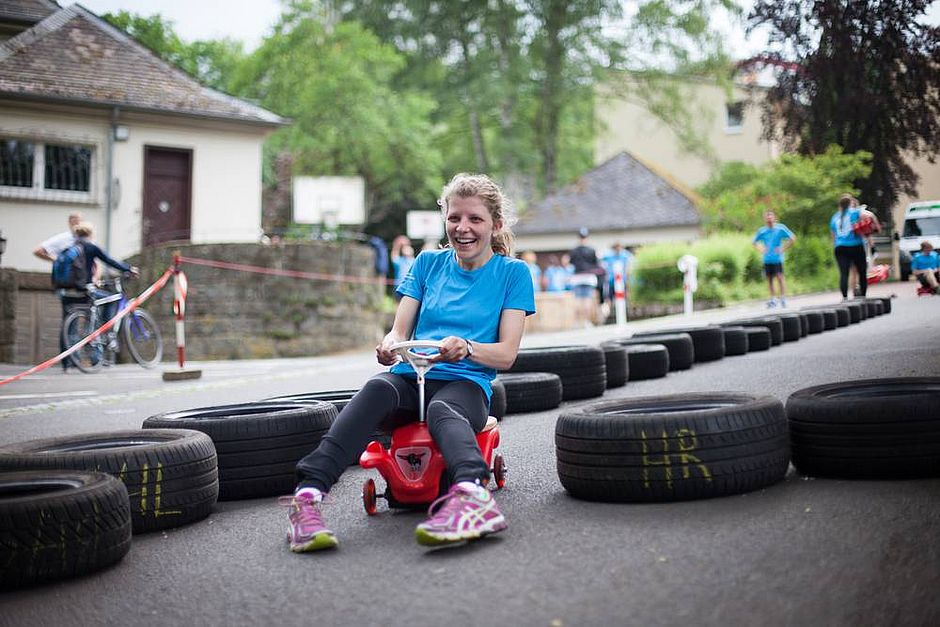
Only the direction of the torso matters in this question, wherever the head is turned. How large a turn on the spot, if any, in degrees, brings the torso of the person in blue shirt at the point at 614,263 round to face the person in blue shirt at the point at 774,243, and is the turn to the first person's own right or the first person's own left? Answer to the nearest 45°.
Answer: approximately 45° to the first person's own left

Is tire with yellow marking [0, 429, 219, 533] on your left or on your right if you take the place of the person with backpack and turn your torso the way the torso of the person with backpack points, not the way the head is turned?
on your right

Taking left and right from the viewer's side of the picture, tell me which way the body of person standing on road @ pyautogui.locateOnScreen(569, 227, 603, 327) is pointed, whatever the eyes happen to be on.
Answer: facing away from the viewer

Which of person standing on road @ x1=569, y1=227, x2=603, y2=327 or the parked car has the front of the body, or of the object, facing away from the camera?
the person standing on road

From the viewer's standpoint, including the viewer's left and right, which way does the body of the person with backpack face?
facing away from the viewer and to the right of the viewer
